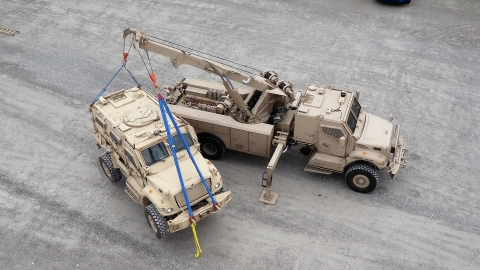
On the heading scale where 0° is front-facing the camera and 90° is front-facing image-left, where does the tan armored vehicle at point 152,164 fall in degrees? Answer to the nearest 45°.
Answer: approximately 315°

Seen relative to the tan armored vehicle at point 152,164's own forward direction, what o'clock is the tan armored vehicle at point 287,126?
the tan armored vehicle at point 287,126 is roughly at 10 o'clock from the tan armored vehicle at point 152,164.
